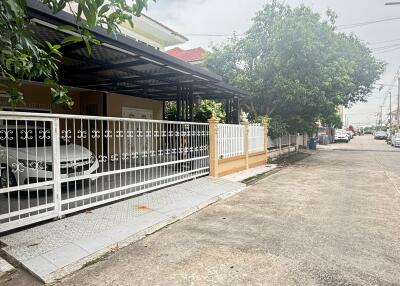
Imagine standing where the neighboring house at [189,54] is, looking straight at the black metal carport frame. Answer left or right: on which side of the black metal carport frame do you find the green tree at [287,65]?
left

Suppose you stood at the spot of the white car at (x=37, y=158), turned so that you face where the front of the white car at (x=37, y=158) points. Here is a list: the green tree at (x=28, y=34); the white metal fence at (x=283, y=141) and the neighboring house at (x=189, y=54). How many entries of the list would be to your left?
2

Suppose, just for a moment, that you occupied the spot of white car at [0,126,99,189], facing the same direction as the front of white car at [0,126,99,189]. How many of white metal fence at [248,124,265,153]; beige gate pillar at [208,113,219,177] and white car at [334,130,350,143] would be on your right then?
0

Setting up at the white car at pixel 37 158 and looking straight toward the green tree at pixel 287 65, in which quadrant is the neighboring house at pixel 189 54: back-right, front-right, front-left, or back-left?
front-left

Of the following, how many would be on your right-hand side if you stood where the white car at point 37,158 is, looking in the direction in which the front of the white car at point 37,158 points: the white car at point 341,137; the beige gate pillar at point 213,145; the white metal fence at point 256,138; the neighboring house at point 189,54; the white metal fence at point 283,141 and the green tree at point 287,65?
0

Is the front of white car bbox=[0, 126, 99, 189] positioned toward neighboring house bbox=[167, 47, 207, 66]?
no

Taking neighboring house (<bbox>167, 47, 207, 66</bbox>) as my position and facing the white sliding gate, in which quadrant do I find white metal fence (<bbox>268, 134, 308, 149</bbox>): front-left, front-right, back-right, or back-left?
front-left

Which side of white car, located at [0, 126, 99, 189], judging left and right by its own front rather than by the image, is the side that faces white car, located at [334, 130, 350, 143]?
left

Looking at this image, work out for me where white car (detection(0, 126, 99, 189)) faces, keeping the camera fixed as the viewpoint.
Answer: facing the viewer and to the right of the viewer

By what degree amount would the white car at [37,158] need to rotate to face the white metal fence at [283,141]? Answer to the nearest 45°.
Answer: approximately 90° to its left
